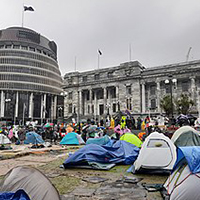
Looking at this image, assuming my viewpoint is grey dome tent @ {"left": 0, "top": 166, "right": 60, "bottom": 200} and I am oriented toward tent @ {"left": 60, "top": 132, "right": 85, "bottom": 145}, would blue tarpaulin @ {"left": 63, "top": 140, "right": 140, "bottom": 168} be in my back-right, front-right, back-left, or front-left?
front-right

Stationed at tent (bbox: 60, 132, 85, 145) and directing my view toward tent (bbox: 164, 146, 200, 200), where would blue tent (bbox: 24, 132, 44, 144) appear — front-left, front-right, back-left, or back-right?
back-right

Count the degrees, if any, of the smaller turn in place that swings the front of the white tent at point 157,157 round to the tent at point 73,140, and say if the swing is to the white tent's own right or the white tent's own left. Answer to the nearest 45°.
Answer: approximately 135° to the white tent's own right

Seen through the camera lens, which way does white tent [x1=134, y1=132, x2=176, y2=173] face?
facing the viewer

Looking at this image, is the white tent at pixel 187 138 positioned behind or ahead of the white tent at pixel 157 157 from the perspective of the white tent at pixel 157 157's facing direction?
behind

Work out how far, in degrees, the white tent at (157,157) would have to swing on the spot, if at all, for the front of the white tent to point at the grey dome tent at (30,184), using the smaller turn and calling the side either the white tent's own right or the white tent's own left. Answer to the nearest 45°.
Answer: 0° — it already faces it

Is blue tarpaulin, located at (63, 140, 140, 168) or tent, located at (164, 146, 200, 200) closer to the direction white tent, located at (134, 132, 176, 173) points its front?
the tent

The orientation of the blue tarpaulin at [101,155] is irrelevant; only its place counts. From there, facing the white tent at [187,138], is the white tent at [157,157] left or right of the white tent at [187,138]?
right

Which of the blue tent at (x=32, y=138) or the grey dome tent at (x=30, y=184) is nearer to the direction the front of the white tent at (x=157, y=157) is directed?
the grey dome tent

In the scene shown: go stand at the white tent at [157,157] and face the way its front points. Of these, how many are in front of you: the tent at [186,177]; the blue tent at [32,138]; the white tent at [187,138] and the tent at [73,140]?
1

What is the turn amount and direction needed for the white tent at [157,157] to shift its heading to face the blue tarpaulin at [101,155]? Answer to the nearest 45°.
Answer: approximately 135° to its right

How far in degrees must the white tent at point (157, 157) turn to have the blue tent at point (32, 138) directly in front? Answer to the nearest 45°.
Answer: approximately 135° to its right

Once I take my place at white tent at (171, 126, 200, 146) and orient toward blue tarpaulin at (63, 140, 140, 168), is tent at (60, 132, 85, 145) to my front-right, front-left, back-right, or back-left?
front-right

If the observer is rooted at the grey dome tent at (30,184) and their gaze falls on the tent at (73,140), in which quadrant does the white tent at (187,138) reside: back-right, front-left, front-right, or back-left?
front-right

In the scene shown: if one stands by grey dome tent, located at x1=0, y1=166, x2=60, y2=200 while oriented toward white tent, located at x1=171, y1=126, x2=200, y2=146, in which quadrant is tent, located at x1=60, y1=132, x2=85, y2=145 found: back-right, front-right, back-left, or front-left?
front-left
